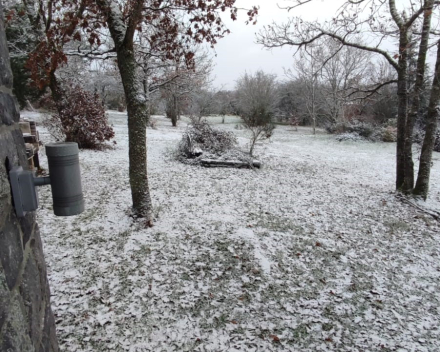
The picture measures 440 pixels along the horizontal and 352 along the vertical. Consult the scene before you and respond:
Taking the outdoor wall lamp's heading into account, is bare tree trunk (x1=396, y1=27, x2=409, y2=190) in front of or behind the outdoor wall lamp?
in front

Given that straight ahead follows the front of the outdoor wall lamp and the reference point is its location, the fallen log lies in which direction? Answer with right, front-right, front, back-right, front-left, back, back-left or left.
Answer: front-left

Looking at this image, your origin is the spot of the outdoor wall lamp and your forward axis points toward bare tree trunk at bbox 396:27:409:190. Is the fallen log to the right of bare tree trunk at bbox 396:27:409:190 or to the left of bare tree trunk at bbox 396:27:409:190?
left

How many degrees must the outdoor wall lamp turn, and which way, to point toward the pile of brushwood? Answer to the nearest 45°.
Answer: approximately 45° to its left

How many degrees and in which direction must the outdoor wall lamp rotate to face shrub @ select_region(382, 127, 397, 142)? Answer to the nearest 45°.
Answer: approximately 45° to its left

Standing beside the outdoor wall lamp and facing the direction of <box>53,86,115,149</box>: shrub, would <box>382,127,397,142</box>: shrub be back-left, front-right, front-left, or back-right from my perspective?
front-right

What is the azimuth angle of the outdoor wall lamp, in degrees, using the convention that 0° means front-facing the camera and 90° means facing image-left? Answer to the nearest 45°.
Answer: approximately 270°

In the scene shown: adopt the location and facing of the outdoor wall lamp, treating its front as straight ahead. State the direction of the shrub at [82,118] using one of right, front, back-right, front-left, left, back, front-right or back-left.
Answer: left

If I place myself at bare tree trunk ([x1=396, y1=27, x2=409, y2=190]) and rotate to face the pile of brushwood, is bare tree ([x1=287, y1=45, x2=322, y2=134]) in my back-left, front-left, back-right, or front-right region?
front-right

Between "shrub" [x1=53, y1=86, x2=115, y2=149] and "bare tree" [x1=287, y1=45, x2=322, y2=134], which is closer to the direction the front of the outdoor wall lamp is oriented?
the bare tree

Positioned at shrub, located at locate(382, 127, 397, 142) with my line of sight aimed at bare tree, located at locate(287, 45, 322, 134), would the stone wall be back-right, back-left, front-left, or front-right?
back-left

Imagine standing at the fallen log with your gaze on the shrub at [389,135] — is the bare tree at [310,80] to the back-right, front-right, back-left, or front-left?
front-left
